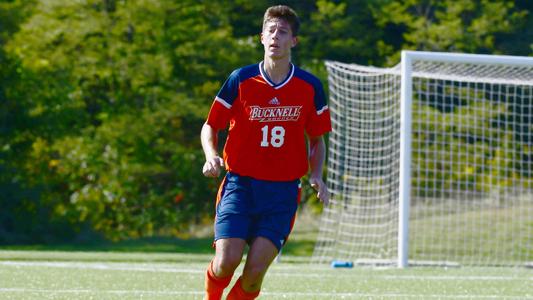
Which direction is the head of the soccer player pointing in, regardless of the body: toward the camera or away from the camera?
toward the camera

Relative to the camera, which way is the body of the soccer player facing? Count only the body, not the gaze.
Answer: toward the camera
